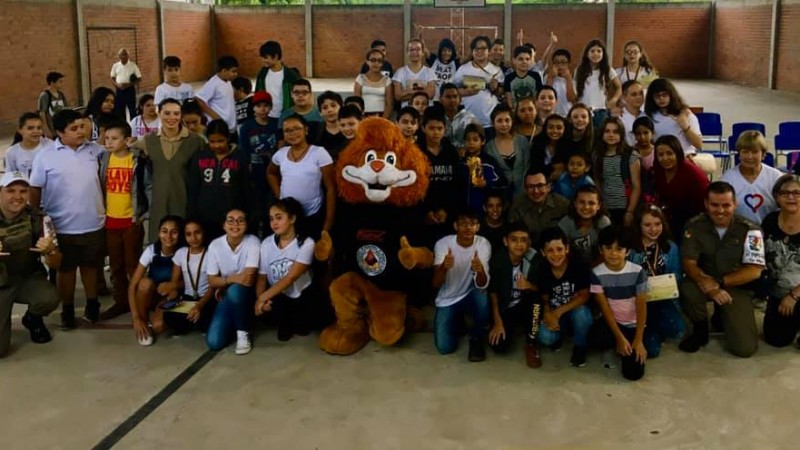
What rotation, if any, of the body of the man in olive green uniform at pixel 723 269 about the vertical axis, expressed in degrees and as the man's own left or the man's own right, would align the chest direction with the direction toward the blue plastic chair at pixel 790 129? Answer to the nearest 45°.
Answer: approximately 180°

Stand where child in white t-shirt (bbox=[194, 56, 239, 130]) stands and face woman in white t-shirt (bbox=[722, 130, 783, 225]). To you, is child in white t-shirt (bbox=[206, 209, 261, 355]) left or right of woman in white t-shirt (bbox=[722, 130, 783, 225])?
right

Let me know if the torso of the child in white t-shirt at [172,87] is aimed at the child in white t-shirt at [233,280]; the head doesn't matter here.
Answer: yes

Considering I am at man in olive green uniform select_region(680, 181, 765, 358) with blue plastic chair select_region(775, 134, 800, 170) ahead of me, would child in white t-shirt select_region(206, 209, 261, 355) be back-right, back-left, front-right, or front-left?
back-left

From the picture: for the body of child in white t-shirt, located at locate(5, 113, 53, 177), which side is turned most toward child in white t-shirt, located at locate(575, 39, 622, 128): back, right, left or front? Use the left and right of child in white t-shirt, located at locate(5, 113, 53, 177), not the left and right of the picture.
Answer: left

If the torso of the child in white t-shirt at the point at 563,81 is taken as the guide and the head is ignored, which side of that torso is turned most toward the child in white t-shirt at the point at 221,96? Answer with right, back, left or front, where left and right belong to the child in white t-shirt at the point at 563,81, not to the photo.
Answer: right

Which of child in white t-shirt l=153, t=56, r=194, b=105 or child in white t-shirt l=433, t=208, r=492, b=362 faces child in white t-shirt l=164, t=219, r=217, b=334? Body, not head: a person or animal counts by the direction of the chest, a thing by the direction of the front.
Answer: child in white t-shirt l=153, t=56, r=194, b=105

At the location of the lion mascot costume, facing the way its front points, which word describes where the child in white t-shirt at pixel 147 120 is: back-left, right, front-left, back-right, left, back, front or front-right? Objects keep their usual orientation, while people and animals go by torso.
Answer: back-right

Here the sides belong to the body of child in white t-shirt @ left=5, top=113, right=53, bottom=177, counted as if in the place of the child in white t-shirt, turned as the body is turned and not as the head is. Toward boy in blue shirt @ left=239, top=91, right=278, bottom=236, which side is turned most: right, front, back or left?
left
